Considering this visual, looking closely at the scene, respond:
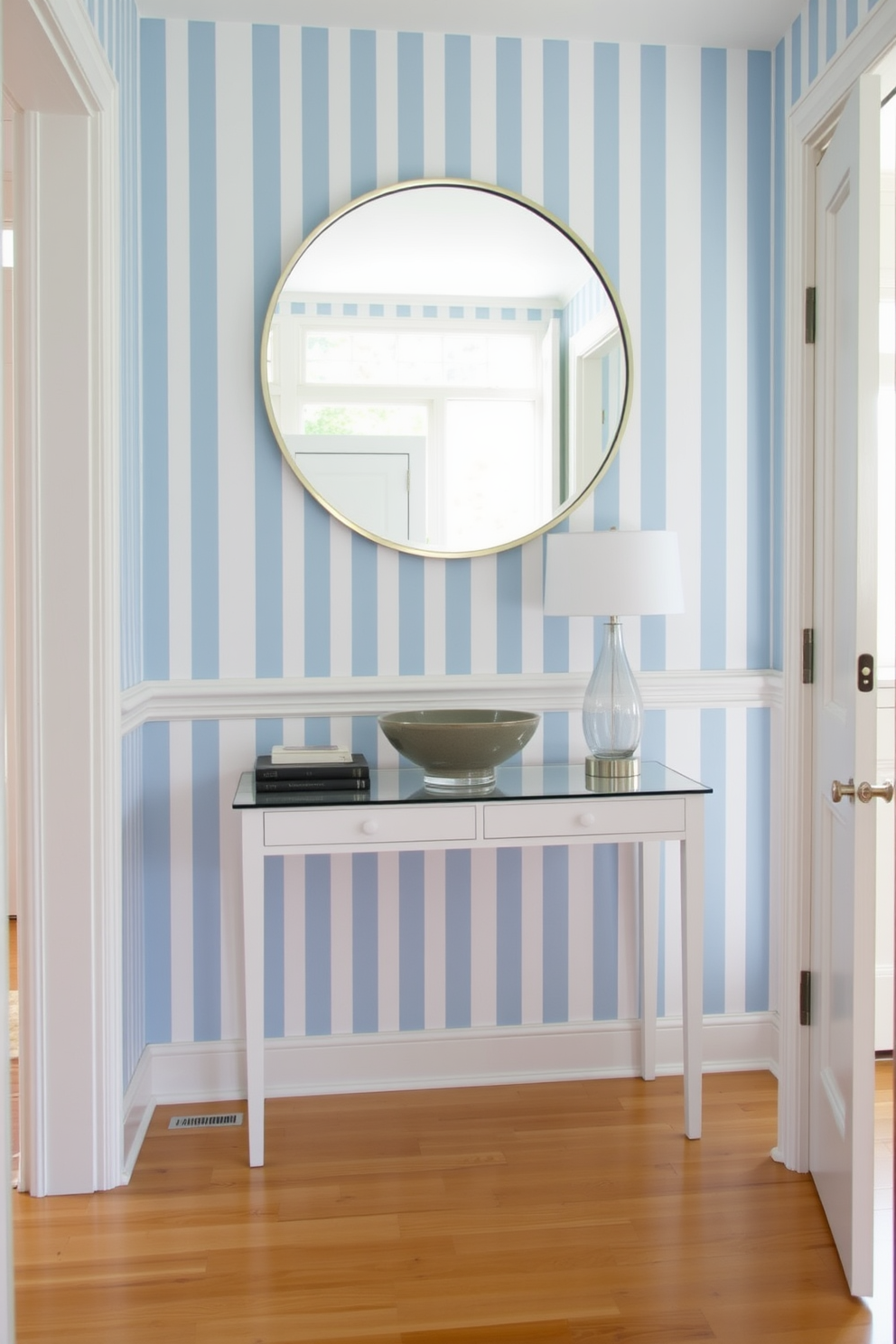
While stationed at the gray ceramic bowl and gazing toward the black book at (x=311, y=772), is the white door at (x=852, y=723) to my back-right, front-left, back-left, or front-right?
back-left

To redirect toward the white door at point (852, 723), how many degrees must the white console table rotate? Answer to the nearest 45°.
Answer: approximately 45° to its left

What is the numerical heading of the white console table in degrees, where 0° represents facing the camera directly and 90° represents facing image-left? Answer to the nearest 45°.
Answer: approximately 0°
